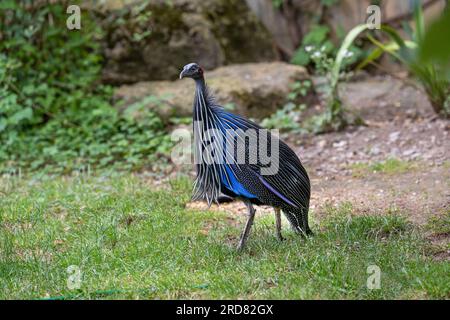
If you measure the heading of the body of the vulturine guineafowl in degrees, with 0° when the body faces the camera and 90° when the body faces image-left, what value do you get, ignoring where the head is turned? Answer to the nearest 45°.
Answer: approximately 90°

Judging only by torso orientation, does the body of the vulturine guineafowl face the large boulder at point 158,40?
no

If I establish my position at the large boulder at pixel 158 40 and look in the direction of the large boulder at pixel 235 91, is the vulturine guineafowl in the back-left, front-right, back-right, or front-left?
front-right

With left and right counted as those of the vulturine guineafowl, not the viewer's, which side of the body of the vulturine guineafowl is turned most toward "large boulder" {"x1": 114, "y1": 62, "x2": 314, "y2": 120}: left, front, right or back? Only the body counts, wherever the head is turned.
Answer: right
